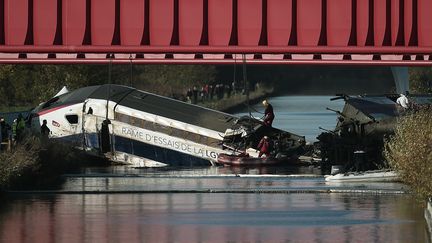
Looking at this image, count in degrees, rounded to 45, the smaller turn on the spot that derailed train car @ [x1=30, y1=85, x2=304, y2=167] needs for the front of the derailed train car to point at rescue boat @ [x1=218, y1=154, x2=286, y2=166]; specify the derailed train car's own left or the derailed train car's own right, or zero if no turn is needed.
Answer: approximately 135° to the derailed train car's own left

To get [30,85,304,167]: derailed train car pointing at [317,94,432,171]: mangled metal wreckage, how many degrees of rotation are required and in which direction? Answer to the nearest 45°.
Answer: approximately 135° to its left

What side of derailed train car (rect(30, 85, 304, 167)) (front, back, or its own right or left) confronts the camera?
left
